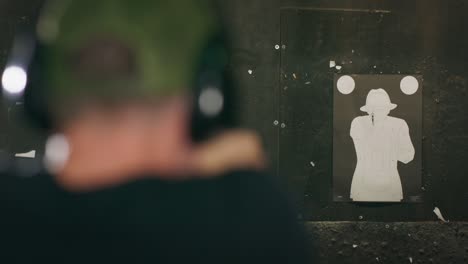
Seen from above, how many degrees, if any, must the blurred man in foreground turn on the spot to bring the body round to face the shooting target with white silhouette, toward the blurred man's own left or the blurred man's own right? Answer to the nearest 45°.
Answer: approximately 45° to the blurred man's own right

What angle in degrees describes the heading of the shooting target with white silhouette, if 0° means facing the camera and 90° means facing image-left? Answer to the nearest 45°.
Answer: approximately 0°

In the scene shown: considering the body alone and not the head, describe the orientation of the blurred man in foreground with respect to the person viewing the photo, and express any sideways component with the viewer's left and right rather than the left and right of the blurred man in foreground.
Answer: facing away from the viewer

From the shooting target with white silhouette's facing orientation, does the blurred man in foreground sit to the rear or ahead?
ahead

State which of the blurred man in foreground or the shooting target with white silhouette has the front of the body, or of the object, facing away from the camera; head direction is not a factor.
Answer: the blurred man in foreground

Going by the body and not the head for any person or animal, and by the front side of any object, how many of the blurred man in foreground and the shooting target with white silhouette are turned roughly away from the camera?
1
